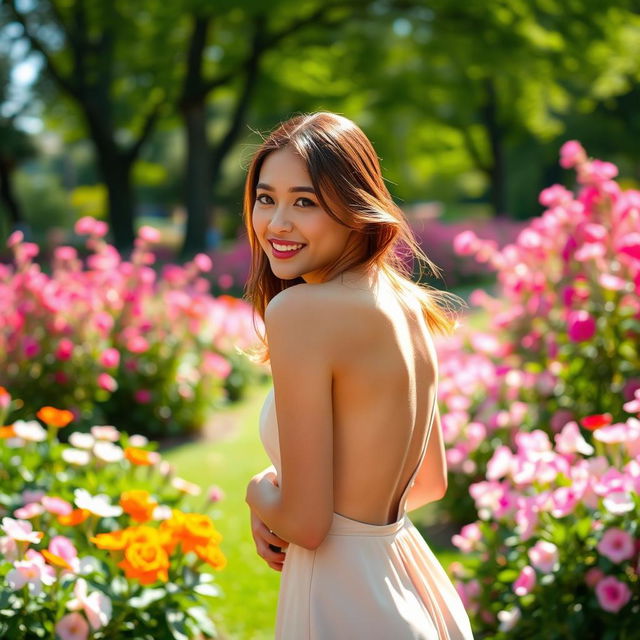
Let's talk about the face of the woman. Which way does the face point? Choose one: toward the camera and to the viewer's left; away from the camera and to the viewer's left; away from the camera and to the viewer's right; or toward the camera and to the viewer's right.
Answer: toward the camera and to the viewer's left

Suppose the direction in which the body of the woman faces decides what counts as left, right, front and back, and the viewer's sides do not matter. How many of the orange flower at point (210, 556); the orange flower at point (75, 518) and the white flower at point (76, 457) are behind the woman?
0

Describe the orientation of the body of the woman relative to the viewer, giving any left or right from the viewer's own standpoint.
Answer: facing away from the viewer and to the left of the viewer

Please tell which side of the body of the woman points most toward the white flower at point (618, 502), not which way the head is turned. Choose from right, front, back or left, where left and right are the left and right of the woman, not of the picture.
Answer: right

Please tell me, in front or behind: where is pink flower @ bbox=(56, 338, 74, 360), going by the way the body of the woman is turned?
in front
